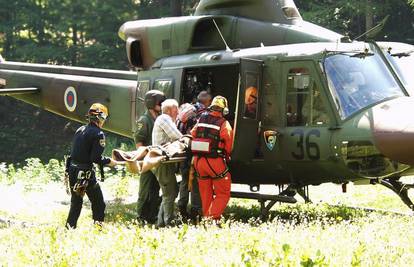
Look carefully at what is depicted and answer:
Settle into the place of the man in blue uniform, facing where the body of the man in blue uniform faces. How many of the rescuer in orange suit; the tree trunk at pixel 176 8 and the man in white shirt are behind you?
0

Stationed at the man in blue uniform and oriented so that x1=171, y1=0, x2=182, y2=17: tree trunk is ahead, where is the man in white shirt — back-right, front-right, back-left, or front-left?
front-right

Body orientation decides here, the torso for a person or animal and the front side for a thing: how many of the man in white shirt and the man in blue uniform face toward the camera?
0

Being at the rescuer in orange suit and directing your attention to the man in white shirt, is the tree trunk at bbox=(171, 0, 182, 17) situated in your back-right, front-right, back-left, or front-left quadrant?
front-right

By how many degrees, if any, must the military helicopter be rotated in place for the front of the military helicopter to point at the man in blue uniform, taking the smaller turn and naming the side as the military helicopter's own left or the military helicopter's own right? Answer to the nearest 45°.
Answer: approximately 135° to the military helicopter's own right

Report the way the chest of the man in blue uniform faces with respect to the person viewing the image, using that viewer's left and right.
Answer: facing away from the viewer and to the right of the viewer

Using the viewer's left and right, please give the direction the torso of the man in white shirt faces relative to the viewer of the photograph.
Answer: facing to the right of the viewer

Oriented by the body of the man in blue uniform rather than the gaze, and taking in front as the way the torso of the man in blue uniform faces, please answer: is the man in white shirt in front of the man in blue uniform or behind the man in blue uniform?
in front

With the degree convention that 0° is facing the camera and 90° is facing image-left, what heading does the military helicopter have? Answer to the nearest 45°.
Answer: approximately 315°

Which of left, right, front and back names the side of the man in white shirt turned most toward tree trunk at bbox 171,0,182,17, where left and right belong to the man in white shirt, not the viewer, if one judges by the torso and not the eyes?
left
